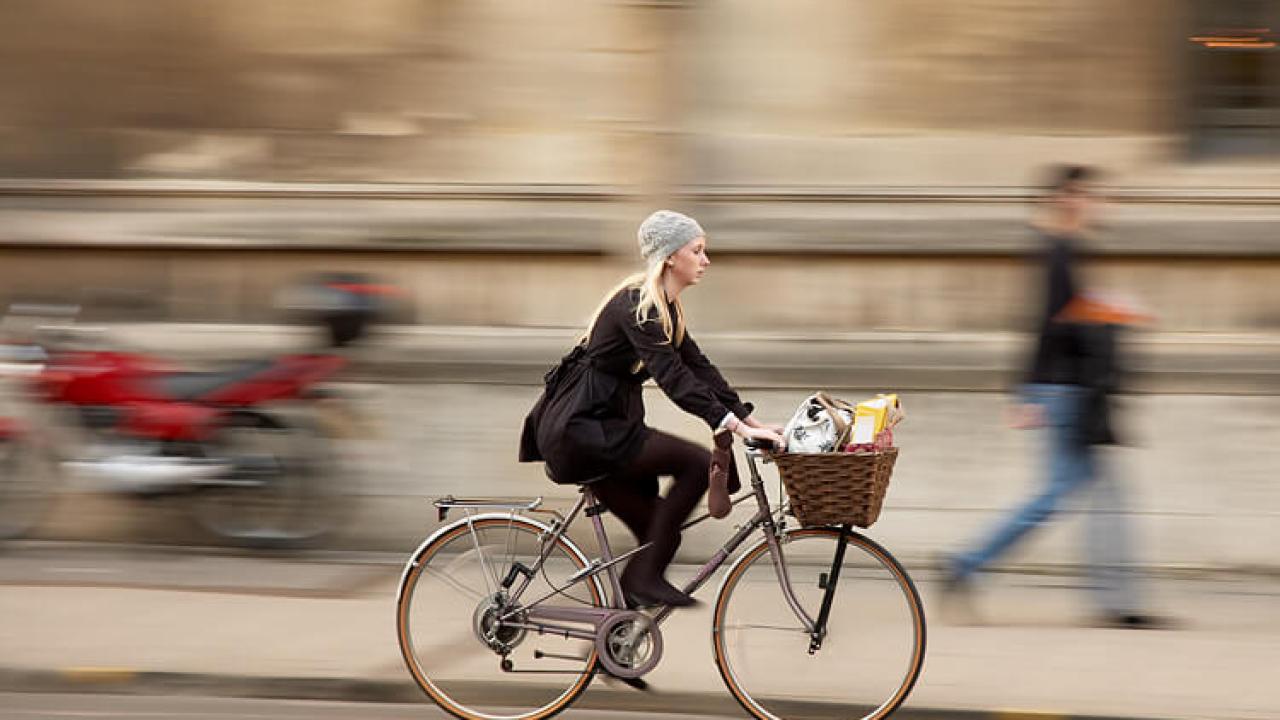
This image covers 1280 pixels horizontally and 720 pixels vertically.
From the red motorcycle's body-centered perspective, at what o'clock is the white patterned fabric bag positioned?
The white patterned fabric bag is roughly at 8 o'clock from the red motorcycle.

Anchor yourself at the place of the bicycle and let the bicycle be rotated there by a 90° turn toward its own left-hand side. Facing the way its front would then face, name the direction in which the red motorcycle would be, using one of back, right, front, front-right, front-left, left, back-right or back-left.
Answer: front-left

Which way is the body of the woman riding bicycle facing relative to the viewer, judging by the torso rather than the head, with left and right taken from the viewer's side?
facing to the right of the viewer

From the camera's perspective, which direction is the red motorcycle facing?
to the viewer's left

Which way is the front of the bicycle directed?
to the viewer's right

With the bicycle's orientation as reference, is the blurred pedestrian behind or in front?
in front

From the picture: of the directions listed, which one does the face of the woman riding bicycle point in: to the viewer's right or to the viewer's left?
to the viewer's right

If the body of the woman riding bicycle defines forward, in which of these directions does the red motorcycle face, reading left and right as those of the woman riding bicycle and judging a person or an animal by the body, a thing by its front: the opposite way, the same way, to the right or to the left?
the opposite way

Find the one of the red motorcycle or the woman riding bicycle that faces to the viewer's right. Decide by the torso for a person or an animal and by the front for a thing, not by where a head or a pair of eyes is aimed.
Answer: the woman riding bicycle

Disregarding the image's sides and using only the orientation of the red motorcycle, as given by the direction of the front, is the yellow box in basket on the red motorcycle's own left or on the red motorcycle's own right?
on the red motorcycle's own left

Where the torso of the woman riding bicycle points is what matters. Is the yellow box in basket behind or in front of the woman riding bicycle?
in front
